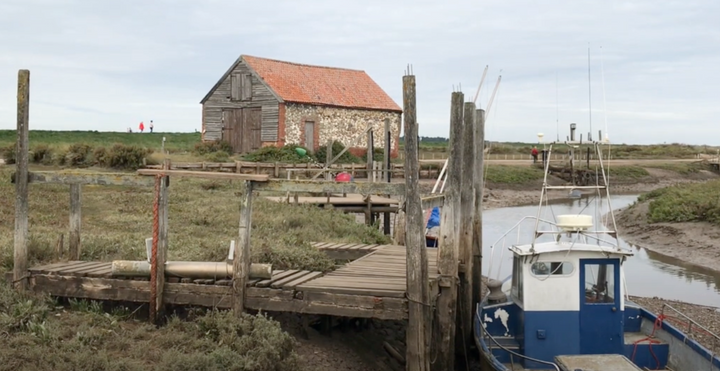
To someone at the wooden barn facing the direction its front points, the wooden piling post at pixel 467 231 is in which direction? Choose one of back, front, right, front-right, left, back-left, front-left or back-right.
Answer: front-left

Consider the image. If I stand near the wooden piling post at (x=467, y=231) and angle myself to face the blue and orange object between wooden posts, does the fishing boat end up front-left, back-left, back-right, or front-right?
back-right

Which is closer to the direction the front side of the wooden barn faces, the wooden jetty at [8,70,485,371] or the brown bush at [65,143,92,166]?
the brown bush

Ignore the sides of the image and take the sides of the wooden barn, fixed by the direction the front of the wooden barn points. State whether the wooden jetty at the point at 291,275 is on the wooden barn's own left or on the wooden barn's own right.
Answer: on the wooden barn's own left

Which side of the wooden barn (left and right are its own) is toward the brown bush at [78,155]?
front

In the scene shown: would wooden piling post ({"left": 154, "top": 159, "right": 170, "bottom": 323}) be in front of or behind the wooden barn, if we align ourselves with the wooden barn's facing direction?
in front

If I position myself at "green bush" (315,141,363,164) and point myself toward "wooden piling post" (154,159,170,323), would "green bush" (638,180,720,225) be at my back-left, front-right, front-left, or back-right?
front-left

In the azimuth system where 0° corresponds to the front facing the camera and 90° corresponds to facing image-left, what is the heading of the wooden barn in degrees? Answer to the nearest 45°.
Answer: approximately 45°

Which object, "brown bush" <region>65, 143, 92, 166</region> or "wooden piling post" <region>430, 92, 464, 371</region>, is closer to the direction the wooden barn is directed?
the brown bush

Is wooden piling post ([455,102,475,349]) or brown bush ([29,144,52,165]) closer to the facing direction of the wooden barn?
the brown bush

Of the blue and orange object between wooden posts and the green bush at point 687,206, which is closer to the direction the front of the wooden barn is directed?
the blue and orange object between wooden posts

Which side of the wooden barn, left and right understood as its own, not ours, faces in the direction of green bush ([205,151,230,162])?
front

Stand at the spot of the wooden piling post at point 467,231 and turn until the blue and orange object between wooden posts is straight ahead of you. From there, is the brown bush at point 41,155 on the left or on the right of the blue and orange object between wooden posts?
left

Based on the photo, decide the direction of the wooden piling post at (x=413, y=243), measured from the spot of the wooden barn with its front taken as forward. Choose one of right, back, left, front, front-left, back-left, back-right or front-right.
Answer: front-left
